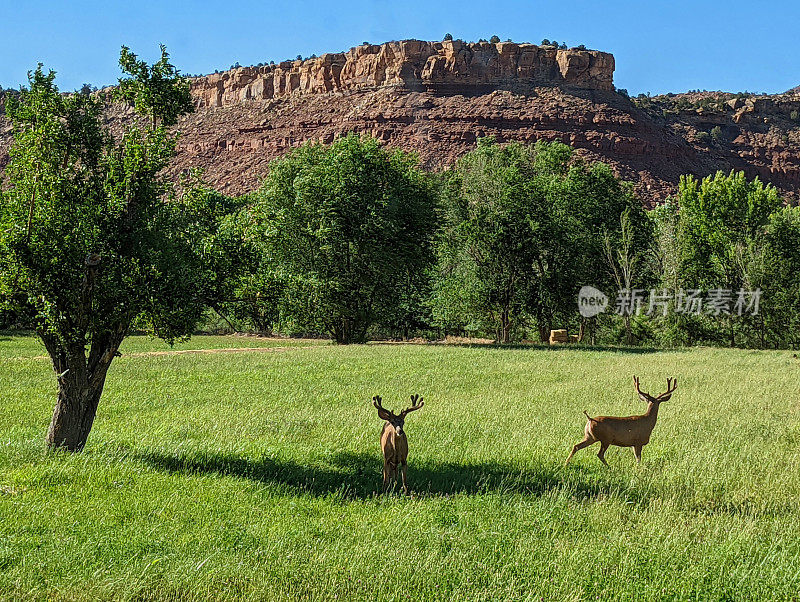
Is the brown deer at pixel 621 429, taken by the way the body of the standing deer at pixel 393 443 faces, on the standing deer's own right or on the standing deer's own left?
on the standing deer's own left

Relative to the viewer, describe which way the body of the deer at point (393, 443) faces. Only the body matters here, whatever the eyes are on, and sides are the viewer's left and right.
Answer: facing the viewer
